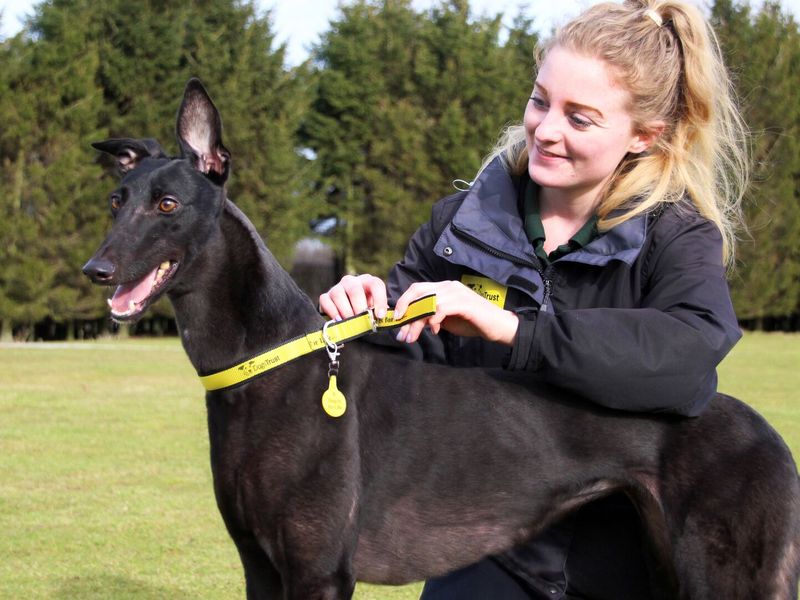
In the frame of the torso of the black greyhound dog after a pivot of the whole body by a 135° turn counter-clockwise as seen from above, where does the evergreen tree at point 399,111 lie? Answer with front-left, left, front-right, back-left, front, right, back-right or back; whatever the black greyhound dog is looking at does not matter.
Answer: back-left

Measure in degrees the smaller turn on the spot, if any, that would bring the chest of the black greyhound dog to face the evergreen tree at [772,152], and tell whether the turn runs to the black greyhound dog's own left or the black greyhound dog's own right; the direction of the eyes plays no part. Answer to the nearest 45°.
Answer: approximately 90° to the black greyhound dog's own right

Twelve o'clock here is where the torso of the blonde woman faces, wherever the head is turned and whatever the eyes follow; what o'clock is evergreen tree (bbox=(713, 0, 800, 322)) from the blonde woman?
The evergreen tree is roughly at 5 o'clock from the blonde woman.

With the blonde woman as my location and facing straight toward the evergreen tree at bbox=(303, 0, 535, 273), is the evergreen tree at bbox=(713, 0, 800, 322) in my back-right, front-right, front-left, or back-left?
front-right

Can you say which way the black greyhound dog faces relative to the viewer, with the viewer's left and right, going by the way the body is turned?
facing to the left of the viewer

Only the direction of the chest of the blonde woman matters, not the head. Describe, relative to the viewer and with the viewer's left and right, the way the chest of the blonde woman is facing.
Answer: facing the viewer and to the left of the viewer
